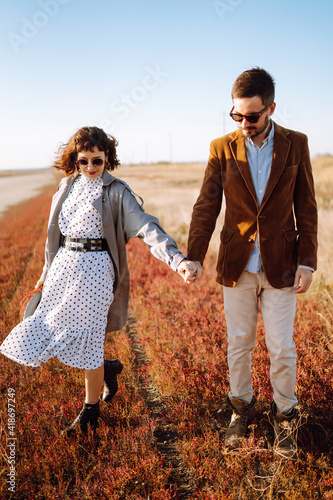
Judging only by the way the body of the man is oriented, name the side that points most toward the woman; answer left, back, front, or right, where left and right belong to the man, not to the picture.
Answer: right

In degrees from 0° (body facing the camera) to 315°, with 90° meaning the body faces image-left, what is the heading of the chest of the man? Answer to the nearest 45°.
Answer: approximately 0°
